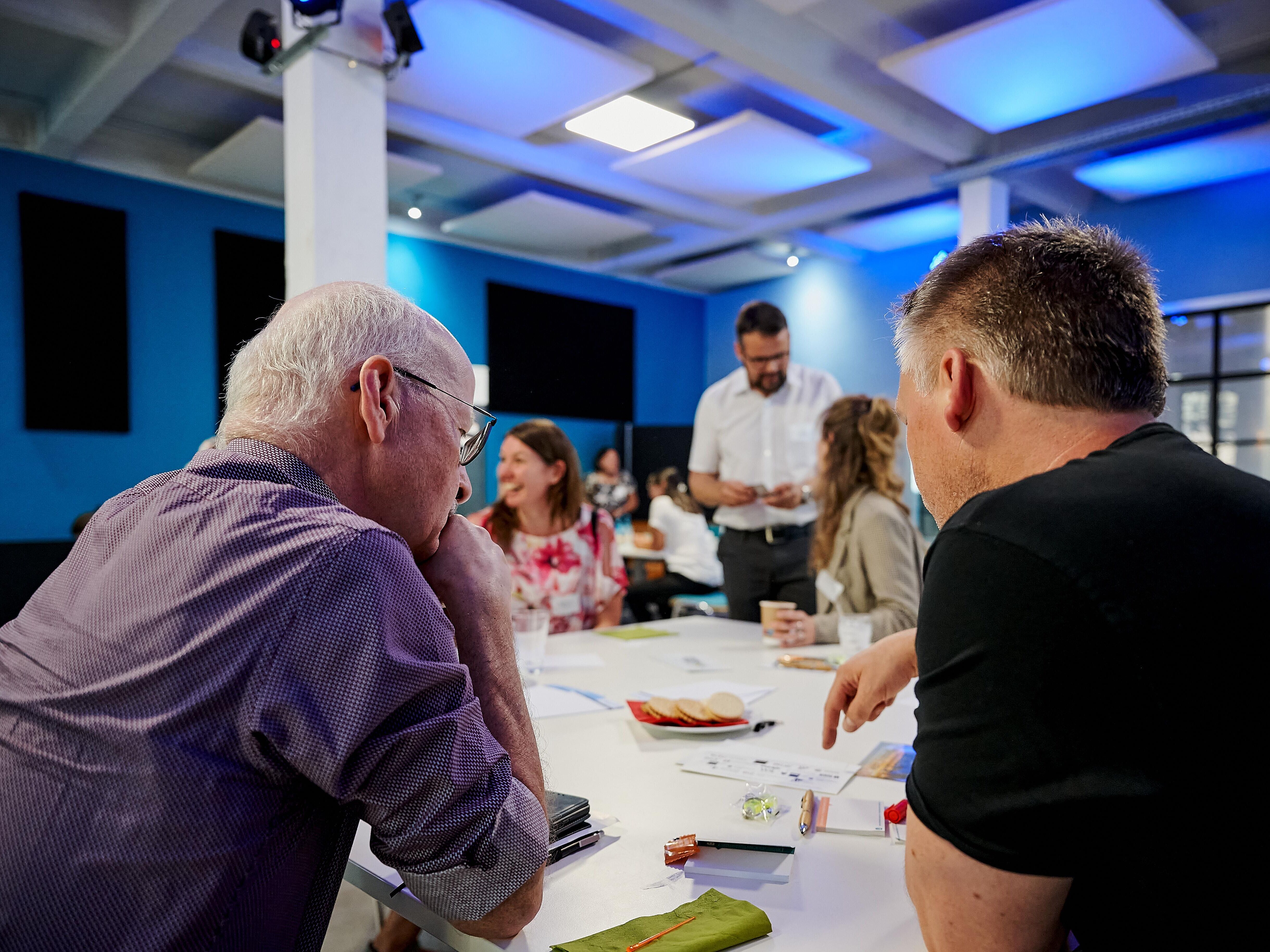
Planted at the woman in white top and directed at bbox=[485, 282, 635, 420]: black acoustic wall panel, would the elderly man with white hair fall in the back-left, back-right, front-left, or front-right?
back-left

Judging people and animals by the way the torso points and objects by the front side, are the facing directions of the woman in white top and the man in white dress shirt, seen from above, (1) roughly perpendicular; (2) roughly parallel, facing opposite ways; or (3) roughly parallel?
roughly perpendicular

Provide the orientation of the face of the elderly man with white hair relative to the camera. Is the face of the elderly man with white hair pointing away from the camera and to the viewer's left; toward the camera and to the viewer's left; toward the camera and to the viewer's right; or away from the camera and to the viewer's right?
away from the camera and to the viewer's right

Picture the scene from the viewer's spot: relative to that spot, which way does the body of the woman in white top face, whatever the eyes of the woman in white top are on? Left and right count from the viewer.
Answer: facing to the left of the viewer

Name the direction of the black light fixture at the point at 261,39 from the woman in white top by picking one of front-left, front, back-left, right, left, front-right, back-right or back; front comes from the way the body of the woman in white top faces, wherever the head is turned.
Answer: front-left

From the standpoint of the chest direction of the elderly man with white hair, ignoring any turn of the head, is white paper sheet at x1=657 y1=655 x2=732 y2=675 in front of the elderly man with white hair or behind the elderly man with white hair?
in front

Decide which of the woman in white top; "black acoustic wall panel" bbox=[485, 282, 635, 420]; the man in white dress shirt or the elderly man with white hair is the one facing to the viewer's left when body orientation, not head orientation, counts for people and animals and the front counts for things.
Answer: the woman in white top

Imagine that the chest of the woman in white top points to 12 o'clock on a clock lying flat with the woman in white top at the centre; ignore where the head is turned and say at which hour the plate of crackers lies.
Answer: The plate of crackers is roughly at 9 o'clock from the woman in white top.

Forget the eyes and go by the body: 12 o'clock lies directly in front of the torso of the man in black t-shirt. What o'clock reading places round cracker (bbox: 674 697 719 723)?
The round cracker is roughly at 12 o'clock from the man in black t-shirt.
